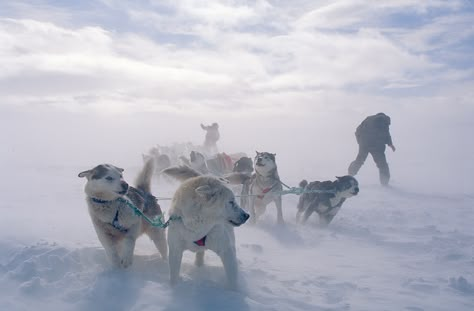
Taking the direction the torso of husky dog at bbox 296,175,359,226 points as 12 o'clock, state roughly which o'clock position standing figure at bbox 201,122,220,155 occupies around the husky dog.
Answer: The standing figure is roughly at 8 o'clock from the husky dog.

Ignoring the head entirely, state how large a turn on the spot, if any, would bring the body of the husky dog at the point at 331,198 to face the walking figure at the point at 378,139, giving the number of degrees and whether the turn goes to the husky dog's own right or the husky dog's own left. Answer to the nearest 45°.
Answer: approximately 90° to the husky dog's own left

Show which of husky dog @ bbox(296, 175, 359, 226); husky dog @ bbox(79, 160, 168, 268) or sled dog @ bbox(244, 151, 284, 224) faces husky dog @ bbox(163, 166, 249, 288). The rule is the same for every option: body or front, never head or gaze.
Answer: the sled dog

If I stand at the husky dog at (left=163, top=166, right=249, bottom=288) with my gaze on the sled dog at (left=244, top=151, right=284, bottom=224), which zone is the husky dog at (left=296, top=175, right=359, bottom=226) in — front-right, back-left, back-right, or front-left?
front-right

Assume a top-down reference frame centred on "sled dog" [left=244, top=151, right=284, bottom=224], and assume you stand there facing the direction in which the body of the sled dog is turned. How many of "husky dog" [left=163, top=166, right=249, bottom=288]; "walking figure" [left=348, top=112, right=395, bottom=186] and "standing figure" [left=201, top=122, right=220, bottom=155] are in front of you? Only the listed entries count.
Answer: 1

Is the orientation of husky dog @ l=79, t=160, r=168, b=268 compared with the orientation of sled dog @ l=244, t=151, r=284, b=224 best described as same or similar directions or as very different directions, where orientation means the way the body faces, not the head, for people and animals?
same or similar directions

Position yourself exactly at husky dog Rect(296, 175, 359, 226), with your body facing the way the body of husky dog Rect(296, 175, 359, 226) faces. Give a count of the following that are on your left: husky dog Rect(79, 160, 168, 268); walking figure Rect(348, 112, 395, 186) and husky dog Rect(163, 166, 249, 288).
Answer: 1

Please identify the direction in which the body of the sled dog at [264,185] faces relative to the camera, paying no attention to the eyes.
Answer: toward the camera

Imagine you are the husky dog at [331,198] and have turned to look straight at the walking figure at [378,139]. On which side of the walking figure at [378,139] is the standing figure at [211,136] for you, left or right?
left

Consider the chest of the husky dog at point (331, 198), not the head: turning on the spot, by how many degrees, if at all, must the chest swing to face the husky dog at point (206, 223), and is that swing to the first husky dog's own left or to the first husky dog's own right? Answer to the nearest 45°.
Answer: approximately 90° to the first husky dog's own right

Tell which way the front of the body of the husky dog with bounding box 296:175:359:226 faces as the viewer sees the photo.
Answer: to the viewer's right

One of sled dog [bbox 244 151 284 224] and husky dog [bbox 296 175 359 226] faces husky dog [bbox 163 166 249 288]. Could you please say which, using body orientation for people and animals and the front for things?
the sled dog

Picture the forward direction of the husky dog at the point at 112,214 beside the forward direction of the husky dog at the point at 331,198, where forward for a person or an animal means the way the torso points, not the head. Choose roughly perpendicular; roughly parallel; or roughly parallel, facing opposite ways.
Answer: roughly perpendicular

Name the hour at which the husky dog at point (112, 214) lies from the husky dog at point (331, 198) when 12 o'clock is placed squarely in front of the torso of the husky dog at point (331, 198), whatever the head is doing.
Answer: the husky dog at point (112, 214) is roughly at 4 o'clock from the husky dog at point (331, 198).

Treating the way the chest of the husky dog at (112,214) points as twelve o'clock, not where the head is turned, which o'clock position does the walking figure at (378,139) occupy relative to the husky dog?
The walking figure is roughly at 6 o'clock from the husky dog.
